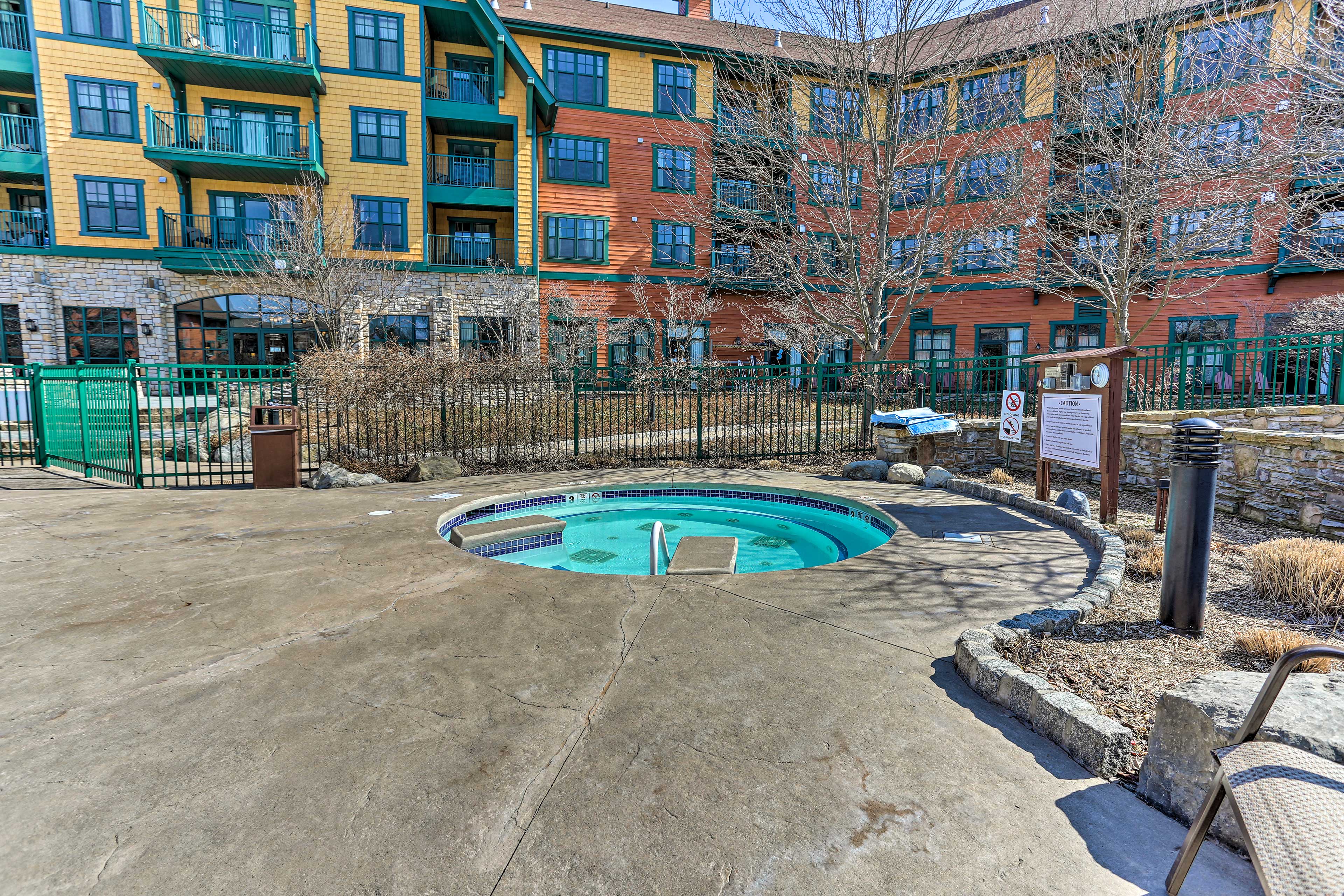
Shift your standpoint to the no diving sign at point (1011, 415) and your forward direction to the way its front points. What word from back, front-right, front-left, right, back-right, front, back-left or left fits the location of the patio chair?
front

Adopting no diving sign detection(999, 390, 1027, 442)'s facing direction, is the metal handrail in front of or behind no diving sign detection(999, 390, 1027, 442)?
in front

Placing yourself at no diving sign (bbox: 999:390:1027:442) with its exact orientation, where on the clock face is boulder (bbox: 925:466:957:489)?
The boulder is roughly at 2 o'clock from the no diving sign.

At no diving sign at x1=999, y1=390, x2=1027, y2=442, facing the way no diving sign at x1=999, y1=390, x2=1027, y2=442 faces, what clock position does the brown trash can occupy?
The brown trash can is roughly at 2 o'clock from the no diving sign.

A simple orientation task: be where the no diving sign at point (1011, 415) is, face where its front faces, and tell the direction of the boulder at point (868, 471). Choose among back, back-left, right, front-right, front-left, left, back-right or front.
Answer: right

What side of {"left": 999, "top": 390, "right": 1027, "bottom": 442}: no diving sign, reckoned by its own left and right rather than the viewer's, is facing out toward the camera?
front

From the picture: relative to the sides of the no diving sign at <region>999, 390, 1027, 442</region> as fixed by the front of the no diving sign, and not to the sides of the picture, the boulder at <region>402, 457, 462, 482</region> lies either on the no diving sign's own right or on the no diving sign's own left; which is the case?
on the no diving sign's own right

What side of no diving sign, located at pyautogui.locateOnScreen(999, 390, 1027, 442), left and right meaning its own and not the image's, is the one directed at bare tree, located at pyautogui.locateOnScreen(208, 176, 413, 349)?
right

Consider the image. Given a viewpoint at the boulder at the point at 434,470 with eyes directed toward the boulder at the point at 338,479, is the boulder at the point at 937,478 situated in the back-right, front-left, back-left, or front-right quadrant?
back-left

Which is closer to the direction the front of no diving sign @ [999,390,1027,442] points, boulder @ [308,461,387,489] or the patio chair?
the patio chair

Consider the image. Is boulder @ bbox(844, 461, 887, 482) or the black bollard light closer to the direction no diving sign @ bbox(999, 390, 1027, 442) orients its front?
the black bollard light
